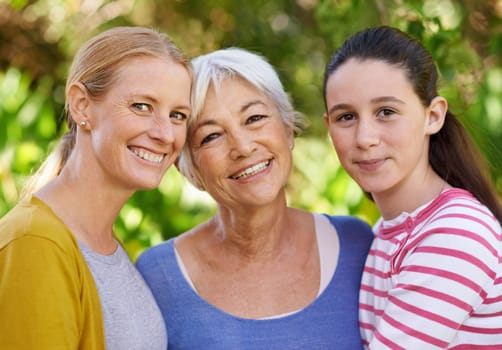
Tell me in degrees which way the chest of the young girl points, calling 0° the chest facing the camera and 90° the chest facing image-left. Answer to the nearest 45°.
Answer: approximately 45°

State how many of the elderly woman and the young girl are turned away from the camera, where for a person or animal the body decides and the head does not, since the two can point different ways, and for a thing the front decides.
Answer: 0

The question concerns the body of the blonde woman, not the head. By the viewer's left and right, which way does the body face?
facing the viewer and to the right of the viewer

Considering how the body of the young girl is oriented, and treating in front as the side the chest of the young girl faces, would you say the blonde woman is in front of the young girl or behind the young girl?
in front

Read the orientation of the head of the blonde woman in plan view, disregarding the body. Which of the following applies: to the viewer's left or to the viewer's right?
to the viewer's right

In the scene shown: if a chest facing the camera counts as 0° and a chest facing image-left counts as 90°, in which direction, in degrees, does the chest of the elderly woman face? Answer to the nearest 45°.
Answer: approximately 0°
